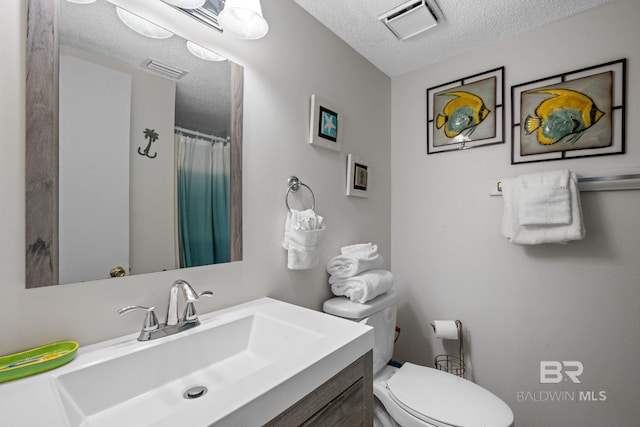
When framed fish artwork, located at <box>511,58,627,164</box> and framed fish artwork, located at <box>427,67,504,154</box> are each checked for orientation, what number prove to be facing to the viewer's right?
0

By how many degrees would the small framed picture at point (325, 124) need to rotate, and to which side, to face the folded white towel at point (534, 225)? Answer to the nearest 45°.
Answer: approximately 45° to its left

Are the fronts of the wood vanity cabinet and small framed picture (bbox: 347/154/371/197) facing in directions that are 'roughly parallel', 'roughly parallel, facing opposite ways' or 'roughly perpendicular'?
roughly parallel

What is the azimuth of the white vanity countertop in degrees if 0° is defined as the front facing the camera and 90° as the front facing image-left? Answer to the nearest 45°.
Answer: approximately 315°

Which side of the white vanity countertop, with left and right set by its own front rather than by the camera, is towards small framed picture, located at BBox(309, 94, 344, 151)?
left

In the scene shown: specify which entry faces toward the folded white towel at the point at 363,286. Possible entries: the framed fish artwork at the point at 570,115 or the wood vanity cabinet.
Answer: the framed fish artwork

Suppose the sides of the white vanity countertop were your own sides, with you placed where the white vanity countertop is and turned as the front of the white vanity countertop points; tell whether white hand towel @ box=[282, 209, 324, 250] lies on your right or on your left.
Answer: on your left

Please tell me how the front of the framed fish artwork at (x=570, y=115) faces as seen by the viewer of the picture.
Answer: facing the viewer and to the left of the viewer

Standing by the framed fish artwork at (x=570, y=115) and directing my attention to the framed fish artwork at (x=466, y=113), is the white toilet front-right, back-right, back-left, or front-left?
front-left

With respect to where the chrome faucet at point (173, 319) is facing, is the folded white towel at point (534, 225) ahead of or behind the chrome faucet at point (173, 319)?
ahead

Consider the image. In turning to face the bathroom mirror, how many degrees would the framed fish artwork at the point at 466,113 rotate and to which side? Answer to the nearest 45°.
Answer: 0° — it already faces it

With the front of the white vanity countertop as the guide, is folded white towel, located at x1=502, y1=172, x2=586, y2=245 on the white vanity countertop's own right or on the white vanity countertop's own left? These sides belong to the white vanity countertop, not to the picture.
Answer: on the white vanity countertop's own left

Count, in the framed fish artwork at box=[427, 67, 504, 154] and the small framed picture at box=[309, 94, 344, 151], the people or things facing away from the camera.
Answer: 0
